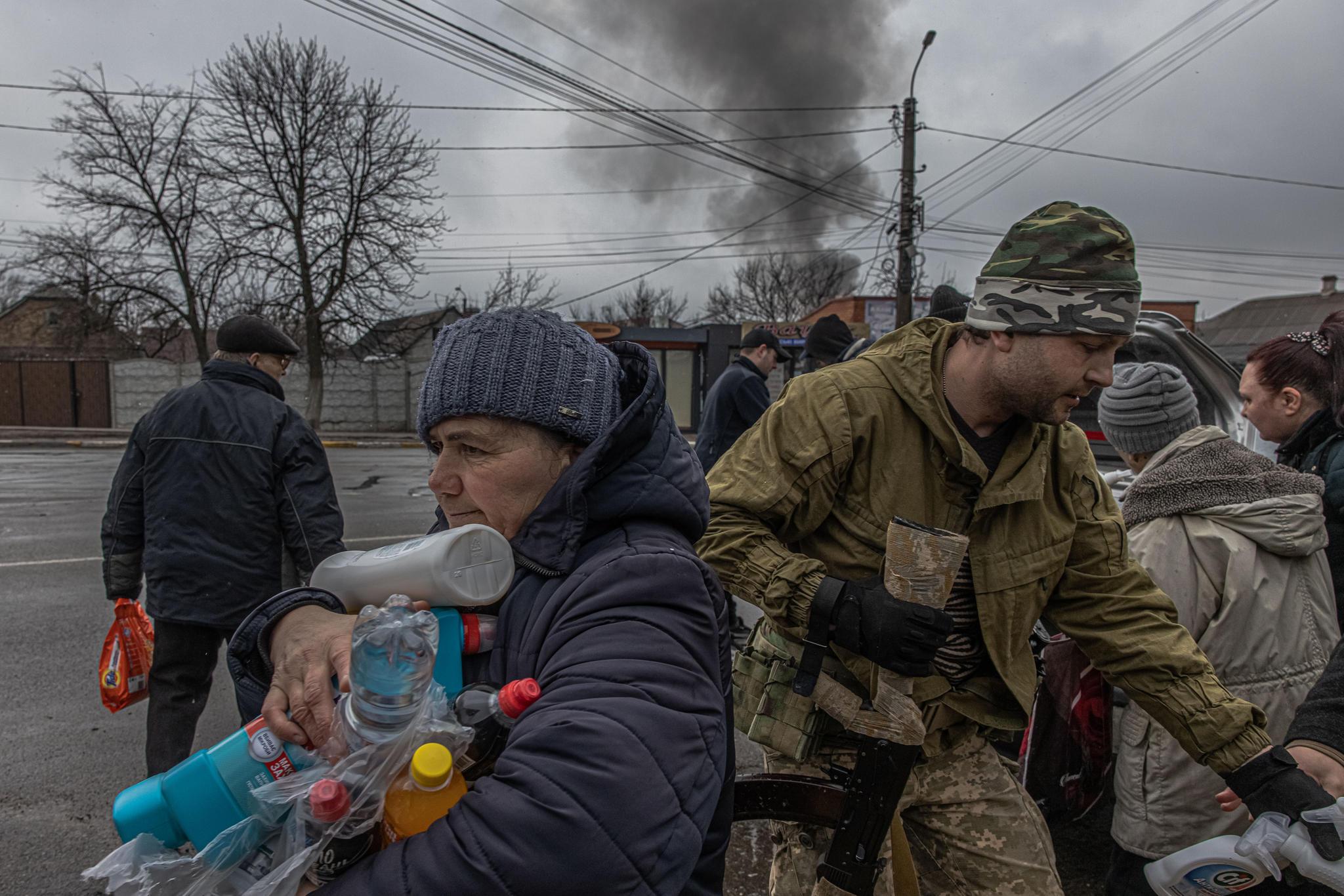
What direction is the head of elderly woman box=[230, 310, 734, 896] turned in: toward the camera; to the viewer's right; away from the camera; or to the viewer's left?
to the viewer's left

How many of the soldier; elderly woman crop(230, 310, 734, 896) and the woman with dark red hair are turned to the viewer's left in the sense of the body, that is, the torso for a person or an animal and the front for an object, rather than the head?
2

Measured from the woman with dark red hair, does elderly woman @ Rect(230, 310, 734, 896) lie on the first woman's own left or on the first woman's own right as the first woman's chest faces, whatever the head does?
on the first woman's own left

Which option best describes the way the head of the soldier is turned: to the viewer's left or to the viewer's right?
to the viewer's right

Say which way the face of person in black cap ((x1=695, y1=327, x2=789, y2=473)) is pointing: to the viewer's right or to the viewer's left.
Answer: to the viewer's right

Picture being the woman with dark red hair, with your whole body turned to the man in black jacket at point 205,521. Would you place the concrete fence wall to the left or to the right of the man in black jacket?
right

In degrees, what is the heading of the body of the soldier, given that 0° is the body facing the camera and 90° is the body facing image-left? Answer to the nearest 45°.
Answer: approximately 315°

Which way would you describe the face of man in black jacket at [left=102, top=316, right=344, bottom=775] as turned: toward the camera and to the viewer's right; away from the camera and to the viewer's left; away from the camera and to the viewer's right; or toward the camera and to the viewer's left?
away from the camera and to the viewer's right

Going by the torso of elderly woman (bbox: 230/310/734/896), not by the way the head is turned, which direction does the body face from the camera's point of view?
to the viewer's left

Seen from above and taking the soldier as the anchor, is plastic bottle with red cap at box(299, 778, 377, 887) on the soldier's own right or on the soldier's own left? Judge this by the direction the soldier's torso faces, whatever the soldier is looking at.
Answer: on the soldier's own right

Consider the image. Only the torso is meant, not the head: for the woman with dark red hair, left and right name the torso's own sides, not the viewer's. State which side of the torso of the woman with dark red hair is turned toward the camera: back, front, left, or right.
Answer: left

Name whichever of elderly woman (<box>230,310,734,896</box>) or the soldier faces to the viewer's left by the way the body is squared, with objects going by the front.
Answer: the elderly woman
